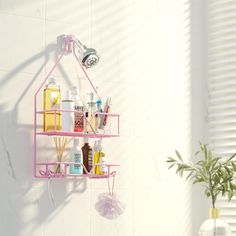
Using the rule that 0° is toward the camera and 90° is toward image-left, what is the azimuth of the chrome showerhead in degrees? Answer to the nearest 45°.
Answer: approximately 315°

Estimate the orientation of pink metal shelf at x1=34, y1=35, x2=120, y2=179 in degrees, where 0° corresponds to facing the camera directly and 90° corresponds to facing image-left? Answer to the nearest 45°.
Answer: approximately 315°
